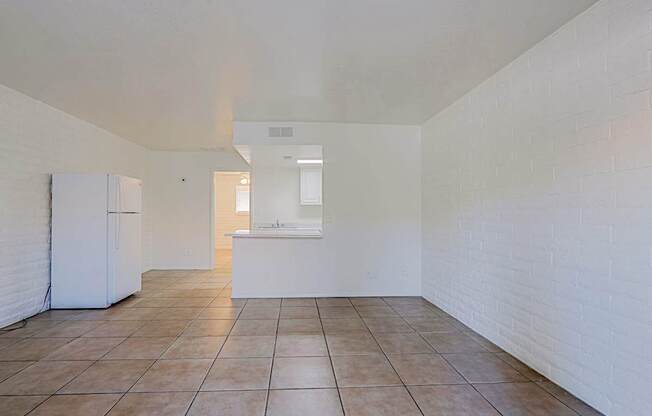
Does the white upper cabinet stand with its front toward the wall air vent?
yes

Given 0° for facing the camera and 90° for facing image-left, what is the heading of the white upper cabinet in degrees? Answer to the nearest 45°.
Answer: approximately 0°

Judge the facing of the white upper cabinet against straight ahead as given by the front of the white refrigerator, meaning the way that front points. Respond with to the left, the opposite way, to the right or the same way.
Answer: to the right

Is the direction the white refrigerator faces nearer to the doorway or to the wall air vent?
the wall air vent

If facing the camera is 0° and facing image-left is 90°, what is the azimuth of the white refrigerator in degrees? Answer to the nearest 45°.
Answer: approximately 315°

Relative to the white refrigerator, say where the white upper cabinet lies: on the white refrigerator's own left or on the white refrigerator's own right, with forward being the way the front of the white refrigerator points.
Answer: on the white refrigerator's own left

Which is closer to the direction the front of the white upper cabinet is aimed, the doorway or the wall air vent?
the wall air vent

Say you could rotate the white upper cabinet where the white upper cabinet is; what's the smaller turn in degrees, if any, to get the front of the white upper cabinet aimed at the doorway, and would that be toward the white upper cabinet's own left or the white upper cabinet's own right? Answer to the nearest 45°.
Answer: approximately 135° to the white upper cabinet's own right

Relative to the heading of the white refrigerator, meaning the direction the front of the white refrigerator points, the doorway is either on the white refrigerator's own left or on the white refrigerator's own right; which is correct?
on the white refrigerator's own left
